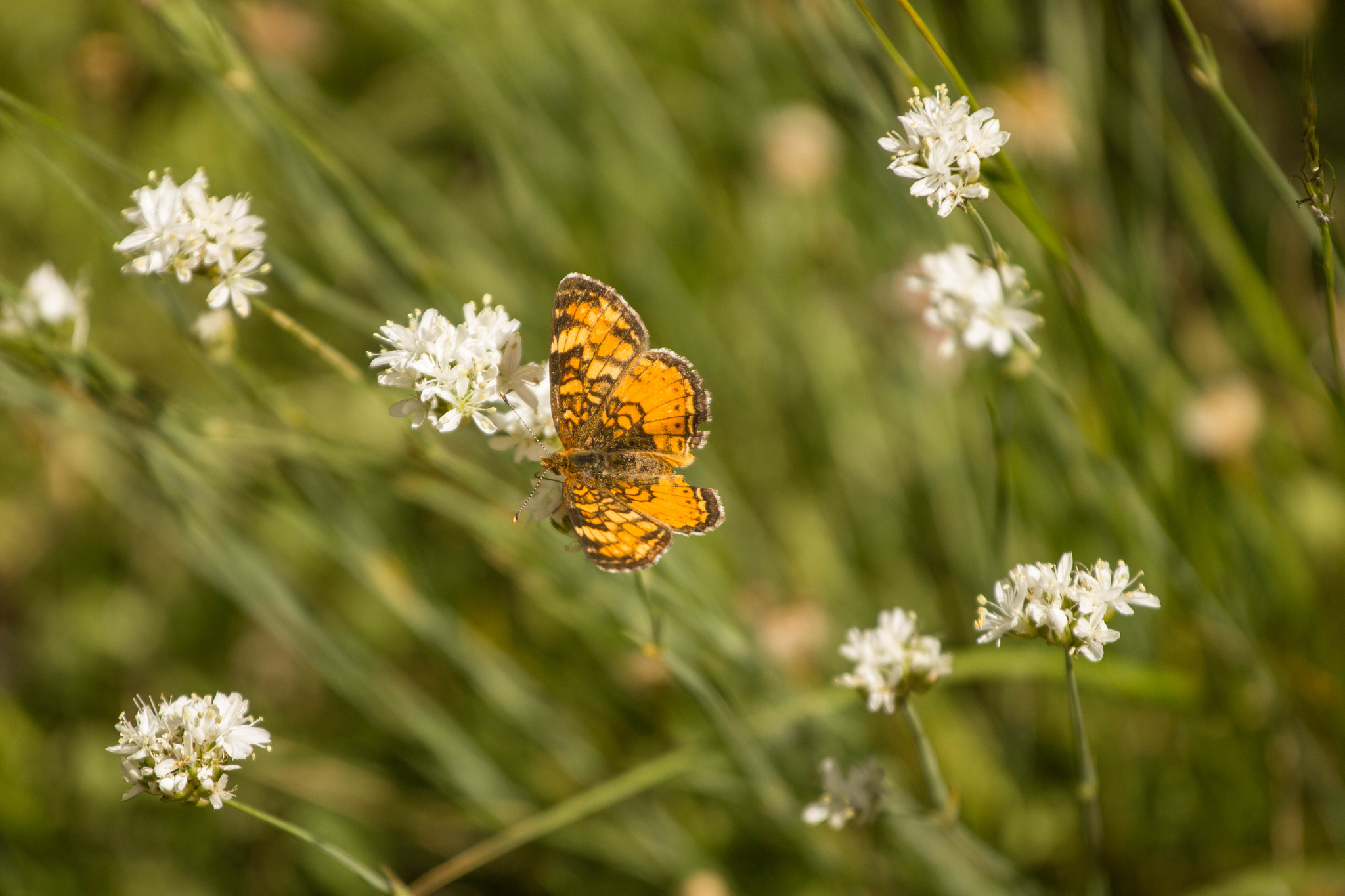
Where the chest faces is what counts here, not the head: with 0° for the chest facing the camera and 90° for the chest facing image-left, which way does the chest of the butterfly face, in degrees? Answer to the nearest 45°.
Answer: approximately 90°
